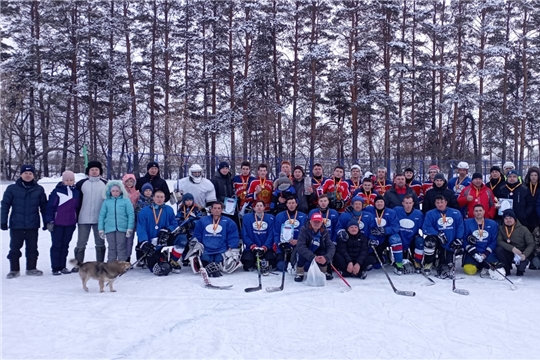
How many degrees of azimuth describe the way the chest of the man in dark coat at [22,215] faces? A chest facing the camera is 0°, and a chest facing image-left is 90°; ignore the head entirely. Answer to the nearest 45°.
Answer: approximately 0°

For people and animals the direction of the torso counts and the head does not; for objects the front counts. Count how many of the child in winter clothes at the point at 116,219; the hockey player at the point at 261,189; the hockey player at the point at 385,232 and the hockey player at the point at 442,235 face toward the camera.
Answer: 4

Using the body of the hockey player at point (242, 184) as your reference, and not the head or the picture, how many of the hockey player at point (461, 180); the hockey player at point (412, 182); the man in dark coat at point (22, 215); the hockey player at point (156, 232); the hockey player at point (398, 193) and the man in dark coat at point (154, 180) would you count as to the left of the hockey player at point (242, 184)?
3

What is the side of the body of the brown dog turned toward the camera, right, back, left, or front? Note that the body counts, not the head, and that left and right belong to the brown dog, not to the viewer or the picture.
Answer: right

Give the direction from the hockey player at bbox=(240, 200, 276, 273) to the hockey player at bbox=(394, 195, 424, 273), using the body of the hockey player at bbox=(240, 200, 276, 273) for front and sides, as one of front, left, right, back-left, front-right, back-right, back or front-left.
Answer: left

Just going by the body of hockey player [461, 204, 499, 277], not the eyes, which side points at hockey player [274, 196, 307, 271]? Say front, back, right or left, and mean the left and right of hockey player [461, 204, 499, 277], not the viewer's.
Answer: right

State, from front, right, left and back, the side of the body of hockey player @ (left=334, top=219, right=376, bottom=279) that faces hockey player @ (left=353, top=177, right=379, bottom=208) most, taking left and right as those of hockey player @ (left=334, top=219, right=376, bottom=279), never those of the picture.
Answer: back

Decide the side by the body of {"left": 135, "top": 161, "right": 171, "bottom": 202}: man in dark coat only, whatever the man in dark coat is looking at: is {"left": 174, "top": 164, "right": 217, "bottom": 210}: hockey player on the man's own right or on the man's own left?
on the man's own left

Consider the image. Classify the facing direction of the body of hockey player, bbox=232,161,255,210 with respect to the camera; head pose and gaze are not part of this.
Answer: toward the camera

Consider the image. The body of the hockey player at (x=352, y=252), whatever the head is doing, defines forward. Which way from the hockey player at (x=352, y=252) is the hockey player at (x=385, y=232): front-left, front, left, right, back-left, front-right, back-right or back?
back-left

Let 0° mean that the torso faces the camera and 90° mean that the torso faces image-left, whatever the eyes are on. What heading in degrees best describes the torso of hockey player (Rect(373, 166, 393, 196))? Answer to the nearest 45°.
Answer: approximately 0°

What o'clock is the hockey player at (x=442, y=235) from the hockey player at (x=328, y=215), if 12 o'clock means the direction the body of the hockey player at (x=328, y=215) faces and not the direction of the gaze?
the hockey player at (x=442, y=235) is roughly at 9 o'clock from the hockey player at (x=328, y=215).

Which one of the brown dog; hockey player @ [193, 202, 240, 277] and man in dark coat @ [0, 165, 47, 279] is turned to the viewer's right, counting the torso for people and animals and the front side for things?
the brown dog

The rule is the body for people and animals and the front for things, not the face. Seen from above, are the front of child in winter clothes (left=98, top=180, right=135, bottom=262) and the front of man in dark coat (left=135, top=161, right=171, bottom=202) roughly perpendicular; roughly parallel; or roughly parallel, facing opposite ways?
roughly parallel

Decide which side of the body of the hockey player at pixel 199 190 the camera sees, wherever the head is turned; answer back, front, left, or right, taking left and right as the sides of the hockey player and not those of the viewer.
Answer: front

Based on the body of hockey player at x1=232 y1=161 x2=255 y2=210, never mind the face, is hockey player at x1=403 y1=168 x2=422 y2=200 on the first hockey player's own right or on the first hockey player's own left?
on the first hockey player's own left
